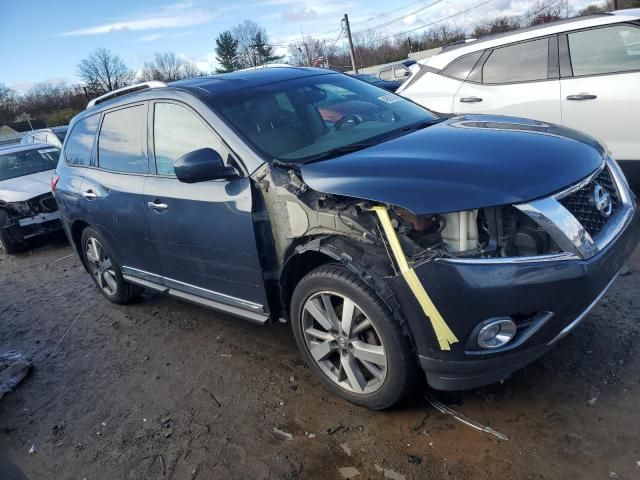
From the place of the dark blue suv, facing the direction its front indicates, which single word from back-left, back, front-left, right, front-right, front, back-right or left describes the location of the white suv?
left

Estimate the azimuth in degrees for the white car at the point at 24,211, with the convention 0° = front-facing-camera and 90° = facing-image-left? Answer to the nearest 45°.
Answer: approximately 315°

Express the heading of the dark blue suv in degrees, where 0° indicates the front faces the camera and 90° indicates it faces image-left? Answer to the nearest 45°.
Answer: approximately 315°

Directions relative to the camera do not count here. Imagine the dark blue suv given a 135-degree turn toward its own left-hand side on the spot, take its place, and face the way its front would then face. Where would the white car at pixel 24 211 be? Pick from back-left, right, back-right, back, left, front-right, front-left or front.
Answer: front-left

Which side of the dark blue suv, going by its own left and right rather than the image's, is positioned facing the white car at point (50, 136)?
back

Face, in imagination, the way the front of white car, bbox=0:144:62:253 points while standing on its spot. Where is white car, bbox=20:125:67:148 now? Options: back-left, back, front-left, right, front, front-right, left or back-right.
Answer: back-left
